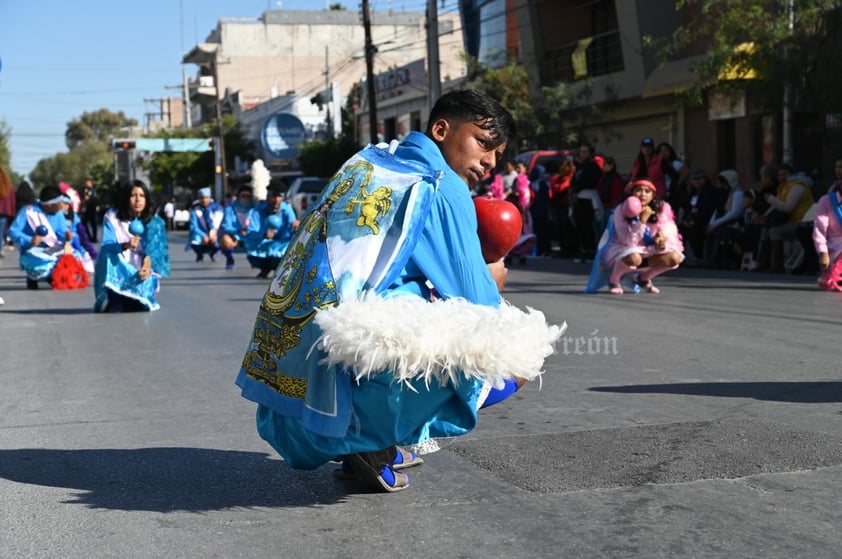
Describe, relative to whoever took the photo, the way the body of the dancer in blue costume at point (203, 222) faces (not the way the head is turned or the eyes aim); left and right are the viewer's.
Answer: facing the viewer

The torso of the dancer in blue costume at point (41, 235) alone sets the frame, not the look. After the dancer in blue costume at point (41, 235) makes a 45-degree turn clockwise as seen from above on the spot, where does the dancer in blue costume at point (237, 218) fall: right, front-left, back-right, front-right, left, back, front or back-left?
back-left

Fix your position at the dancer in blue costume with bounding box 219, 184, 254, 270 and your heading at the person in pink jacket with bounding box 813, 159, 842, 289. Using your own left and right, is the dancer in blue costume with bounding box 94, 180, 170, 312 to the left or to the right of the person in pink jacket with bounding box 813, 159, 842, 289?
right

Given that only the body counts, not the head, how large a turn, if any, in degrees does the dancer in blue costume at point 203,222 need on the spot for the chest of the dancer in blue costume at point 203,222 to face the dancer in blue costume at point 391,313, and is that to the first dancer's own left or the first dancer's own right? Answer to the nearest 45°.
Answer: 0° — they already face them

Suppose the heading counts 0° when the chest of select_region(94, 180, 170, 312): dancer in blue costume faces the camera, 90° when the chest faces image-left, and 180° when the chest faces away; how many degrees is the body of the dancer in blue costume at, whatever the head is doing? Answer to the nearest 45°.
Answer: approximately 0°

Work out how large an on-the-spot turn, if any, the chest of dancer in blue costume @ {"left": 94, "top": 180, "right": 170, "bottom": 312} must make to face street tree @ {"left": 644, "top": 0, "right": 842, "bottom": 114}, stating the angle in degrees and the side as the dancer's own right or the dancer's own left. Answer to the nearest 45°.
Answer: approximately 90° to the dancer's own left

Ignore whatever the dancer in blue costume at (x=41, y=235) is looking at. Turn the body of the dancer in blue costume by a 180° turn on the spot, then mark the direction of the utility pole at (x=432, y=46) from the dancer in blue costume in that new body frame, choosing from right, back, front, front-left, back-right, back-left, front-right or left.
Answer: right

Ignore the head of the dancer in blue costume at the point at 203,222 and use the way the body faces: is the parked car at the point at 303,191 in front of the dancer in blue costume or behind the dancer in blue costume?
behind

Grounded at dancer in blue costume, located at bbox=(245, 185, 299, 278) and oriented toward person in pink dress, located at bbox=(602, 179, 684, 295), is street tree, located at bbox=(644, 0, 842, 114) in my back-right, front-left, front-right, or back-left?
front-left

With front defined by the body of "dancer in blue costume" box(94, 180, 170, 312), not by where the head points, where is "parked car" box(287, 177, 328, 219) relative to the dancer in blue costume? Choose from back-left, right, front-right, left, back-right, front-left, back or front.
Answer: back

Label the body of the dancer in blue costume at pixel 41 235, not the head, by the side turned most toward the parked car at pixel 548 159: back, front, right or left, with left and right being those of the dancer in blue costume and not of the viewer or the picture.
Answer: left
